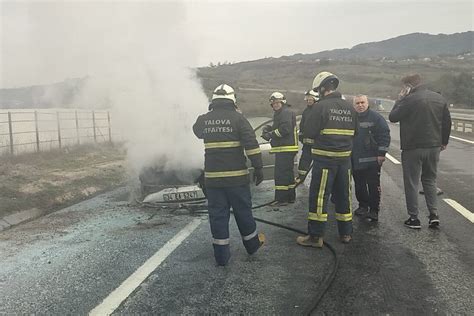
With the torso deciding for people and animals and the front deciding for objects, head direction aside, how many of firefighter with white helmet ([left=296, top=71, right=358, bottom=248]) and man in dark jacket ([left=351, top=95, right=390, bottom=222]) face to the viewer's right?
0

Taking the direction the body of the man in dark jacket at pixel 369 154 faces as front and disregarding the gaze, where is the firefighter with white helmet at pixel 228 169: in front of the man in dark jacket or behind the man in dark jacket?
in front

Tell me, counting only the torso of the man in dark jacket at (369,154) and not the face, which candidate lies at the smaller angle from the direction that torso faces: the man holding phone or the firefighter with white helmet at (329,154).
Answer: the firefighter with white helmet

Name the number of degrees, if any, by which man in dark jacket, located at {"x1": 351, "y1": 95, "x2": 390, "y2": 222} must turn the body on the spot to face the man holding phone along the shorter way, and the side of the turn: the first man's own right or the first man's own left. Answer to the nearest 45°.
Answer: approximately 90° to the first man's own left

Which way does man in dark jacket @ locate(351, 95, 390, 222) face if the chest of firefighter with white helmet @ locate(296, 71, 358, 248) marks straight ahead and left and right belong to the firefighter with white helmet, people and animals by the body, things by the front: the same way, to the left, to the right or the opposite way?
to the left

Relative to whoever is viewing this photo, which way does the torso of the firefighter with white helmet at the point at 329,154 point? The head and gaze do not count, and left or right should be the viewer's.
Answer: facing away from the viewer and to the left of the viewer

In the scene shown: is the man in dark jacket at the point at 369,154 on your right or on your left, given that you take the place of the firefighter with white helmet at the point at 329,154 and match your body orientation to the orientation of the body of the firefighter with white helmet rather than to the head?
on your right

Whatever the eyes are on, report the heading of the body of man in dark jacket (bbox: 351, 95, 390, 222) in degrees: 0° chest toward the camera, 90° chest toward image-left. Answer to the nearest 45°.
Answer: approximately 45°

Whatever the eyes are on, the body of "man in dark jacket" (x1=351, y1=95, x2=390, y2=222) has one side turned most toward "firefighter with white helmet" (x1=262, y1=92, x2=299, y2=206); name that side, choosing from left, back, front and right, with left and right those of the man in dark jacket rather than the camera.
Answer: right

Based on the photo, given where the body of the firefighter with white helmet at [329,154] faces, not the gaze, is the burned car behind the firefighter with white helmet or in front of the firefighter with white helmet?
in front

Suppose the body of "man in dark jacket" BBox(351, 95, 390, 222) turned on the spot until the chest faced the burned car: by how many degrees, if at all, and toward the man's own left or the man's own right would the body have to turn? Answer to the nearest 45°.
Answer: approximately 45° to the man's own right

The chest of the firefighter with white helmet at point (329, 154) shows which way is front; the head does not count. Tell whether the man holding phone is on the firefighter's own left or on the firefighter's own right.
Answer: on the firefighter's own right

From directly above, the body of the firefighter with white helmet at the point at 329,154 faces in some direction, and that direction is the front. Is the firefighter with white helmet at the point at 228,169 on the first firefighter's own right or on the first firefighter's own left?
on the first firefighter's own left

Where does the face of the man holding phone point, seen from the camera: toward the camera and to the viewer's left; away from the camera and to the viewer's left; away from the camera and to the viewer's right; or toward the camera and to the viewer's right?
away from the camera and to the viewer's left
